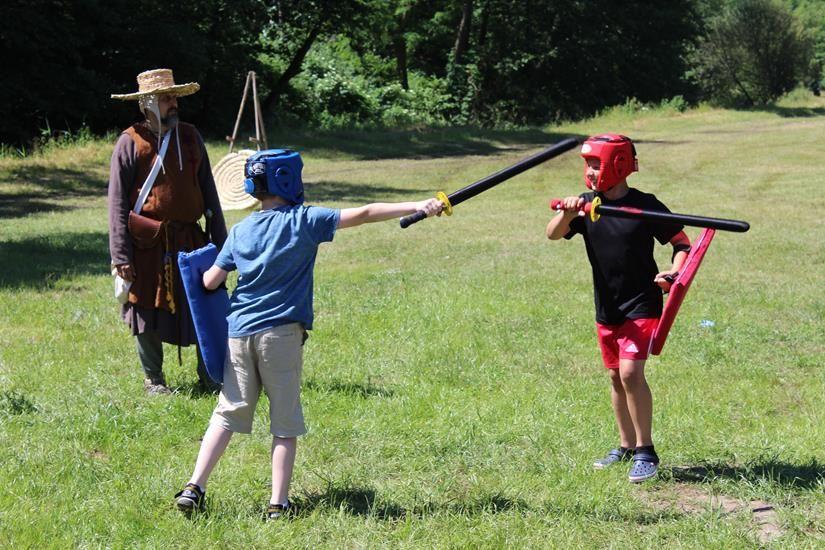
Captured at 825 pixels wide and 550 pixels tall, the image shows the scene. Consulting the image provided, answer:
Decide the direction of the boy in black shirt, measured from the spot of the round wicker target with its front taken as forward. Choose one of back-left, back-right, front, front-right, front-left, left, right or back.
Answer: front

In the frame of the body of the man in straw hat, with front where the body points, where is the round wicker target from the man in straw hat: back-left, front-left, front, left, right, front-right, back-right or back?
back-left

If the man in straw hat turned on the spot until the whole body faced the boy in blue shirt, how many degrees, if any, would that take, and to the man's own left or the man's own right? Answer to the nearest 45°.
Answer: approximately 45° to the man's own right

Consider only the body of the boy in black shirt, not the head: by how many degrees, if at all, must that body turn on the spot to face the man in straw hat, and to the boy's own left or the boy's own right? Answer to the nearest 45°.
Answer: approximately 45° to the boy's own right

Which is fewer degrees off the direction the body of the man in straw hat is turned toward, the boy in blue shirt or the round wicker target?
the boy in blue shirt

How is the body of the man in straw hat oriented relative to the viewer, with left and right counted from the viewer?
facing the viewer and to the right of the viewer

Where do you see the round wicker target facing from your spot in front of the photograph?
facing the viewer

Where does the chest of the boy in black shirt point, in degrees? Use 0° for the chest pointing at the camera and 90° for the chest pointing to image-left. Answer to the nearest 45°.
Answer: approximately 45°

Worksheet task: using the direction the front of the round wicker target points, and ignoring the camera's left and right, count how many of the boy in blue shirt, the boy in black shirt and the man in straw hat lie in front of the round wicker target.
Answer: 3

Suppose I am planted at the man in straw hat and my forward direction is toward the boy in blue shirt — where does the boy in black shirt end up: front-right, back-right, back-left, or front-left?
front-left

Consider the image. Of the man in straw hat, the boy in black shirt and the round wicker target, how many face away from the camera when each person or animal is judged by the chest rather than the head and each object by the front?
0

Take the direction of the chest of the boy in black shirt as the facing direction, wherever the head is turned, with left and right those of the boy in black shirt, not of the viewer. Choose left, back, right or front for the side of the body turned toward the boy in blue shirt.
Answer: front
